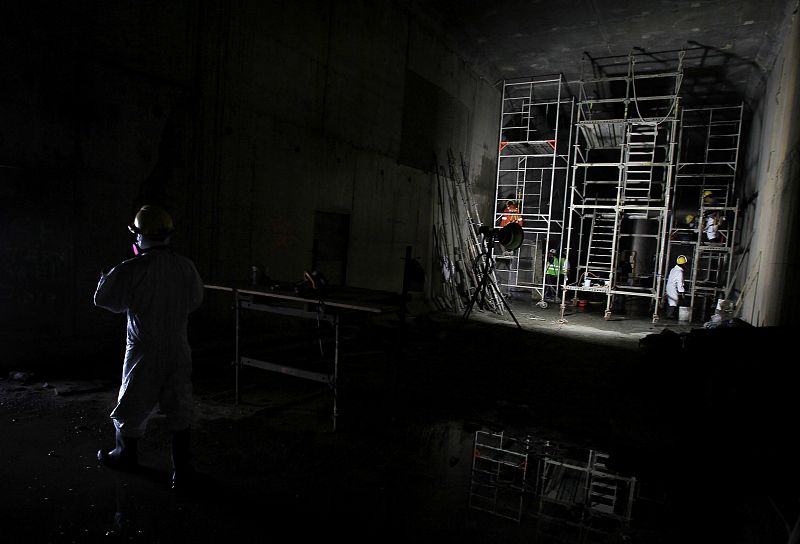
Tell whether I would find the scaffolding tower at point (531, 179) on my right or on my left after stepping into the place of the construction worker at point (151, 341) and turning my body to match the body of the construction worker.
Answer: on my right

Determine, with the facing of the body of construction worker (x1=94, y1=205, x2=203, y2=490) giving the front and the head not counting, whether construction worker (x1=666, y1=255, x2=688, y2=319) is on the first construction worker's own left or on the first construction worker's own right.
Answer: on the first construction worker's own right

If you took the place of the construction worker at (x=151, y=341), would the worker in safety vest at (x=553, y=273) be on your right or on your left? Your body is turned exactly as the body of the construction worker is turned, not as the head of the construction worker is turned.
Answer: on your right

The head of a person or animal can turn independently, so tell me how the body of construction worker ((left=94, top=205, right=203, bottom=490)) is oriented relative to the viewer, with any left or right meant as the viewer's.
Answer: facing away from the viewer and to the left of the viewer

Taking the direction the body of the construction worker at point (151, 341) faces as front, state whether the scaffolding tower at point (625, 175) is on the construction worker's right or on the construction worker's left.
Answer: on the construction worker's right

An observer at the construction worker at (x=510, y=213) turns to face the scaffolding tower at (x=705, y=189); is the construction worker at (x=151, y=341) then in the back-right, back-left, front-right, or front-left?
back-right
